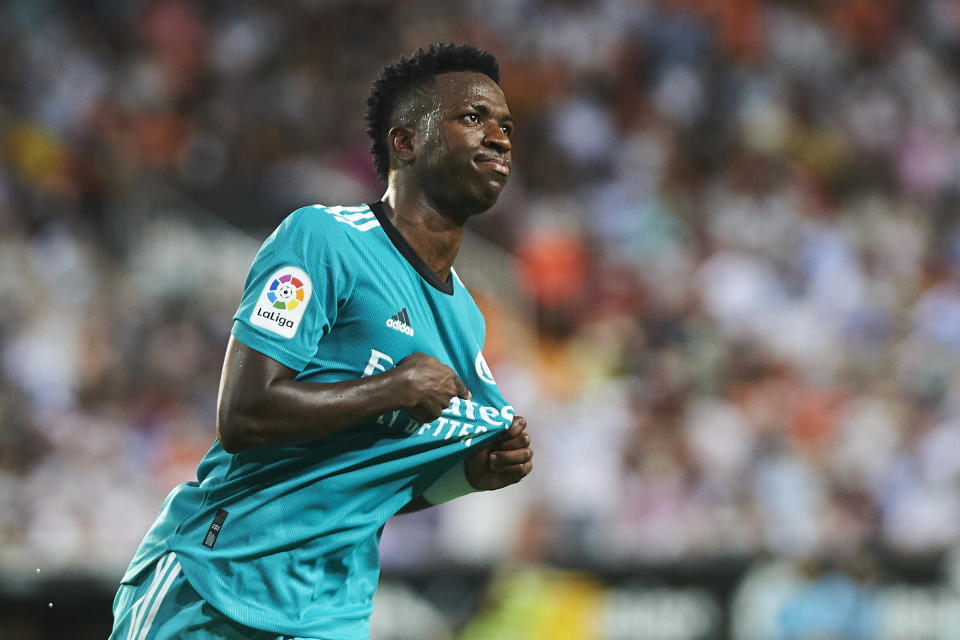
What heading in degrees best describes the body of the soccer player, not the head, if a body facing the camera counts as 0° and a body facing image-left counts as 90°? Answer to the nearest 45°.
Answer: approximately 315°
